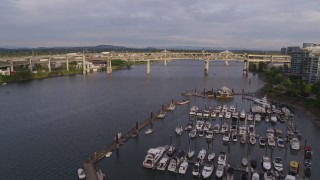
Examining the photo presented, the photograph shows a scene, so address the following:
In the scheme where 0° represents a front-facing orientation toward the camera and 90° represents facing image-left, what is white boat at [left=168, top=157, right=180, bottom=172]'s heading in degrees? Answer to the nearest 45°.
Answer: approximately 225°

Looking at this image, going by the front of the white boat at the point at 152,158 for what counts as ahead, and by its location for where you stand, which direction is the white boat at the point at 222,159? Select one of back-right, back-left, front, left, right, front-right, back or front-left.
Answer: front-right

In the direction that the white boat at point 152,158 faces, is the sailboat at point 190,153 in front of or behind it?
in front

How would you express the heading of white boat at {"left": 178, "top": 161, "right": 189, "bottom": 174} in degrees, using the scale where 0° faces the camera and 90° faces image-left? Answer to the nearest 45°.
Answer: approximately 225°

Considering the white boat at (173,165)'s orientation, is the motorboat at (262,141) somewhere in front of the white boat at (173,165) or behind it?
in front
